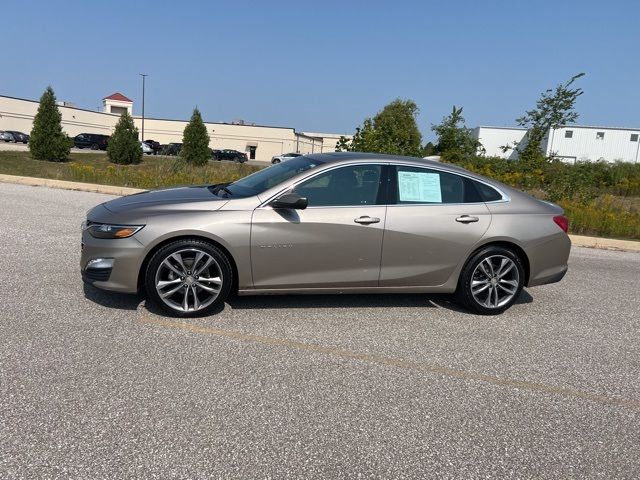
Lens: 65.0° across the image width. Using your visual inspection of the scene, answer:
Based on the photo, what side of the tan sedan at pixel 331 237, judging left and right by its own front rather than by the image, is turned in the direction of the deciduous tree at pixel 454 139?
right

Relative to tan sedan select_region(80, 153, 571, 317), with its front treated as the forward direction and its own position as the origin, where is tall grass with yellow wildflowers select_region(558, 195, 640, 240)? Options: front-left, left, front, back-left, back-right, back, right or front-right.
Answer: back-right

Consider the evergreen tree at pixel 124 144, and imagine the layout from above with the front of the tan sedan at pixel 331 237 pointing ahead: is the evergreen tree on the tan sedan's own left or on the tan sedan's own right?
on the tan sedan's own right

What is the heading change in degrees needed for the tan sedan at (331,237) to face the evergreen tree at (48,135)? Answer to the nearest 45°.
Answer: approximately 45° to its right

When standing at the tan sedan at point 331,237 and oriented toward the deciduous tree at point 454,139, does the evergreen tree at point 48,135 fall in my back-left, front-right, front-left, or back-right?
front-left

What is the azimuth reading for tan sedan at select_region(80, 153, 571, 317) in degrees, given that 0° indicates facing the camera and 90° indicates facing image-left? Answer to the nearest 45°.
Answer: approximately 90°

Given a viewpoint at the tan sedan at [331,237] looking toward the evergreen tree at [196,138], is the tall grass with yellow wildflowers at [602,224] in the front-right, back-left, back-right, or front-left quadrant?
front-right

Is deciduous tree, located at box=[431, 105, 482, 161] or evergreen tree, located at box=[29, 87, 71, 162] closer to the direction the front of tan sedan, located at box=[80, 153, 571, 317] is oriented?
the evergreen tree

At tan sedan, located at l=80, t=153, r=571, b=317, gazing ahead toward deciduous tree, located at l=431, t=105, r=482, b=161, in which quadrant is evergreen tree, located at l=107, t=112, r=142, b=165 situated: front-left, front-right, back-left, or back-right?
front-left

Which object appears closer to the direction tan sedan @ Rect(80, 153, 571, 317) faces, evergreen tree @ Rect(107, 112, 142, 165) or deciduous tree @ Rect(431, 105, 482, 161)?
the evergreen tree

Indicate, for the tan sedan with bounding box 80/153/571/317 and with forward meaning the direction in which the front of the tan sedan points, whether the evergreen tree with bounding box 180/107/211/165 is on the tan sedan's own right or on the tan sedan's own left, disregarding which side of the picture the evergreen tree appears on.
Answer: on the tan sedan's own right
